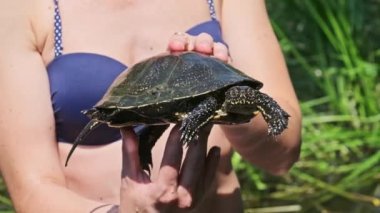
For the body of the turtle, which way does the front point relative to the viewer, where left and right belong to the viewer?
facing the viewer and to the right of the viewer

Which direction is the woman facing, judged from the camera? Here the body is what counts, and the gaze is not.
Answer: toward the camera
